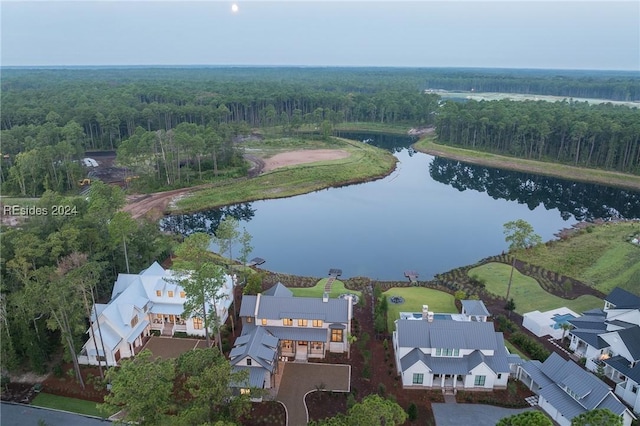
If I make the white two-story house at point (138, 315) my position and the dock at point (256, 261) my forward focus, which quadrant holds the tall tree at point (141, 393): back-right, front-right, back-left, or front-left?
back-right

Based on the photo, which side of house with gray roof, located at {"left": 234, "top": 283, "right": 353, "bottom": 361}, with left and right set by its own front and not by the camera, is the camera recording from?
front

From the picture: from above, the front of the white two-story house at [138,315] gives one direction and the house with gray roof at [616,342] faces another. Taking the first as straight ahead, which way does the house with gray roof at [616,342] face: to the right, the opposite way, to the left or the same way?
to the right

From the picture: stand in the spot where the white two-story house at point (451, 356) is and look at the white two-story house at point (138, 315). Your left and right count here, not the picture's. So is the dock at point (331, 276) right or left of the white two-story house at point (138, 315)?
right

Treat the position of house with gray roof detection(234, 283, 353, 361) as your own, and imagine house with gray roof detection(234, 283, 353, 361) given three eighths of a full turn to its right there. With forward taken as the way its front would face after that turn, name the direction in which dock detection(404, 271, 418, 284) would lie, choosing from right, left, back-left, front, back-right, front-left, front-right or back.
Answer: right

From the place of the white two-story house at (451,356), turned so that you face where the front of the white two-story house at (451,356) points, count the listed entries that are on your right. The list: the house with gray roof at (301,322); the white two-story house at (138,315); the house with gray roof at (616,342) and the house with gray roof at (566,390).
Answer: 2

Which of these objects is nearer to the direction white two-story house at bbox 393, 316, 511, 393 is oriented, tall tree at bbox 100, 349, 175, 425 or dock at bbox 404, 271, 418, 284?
the tall tree

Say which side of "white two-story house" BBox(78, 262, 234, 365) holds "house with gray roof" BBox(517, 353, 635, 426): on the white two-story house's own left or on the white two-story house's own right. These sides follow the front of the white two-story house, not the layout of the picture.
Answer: on the white two-story house's own left

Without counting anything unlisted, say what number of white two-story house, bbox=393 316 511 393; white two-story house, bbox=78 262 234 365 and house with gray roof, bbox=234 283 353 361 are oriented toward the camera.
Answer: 3

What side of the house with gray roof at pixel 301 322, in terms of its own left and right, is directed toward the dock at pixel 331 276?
back

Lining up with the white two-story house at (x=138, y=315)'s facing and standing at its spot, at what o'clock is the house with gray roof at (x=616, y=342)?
The house with gray roof is roughly at 10 o'clock from the white two-story house.

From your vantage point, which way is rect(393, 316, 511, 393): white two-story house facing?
toward the camera

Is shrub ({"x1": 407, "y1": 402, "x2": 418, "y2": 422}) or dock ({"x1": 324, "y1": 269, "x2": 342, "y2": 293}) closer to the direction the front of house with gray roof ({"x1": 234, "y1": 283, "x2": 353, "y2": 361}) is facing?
the shrub

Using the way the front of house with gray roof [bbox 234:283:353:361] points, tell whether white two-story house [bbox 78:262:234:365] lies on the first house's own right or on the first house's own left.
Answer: on the first house's own right

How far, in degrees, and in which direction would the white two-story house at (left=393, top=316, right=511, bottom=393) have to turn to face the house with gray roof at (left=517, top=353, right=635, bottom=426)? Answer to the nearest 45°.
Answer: approximately 90° to its left
